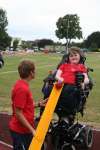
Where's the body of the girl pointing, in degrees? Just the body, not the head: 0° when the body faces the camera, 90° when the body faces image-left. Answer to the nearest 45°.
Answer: approximately 0°
